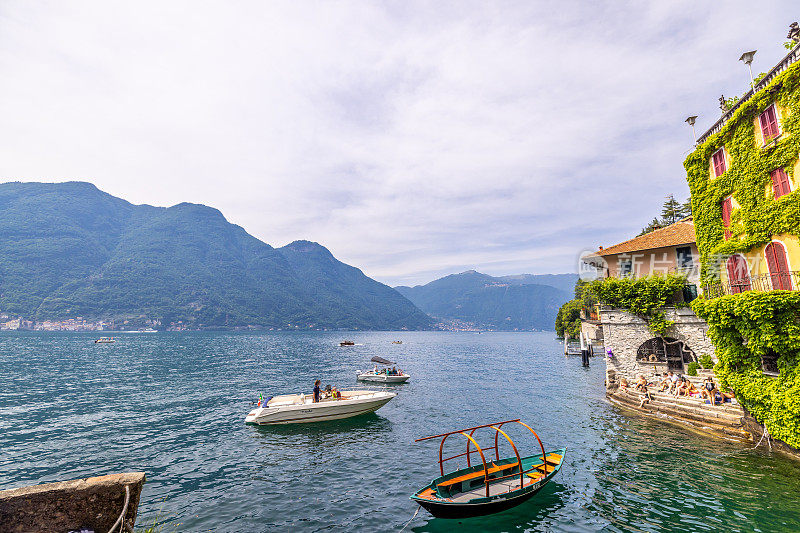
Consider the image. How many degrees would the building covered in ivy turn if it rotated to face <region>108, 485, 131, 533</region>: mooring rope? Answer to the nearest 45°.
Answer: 0° — it already faces it

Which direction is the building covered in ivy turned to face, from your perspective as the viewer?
facing the viewer and to the left of the viewer

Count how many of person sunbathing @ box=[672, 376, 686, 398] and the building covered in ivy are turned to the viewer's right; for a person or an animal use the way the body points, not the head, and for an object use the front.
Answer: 0

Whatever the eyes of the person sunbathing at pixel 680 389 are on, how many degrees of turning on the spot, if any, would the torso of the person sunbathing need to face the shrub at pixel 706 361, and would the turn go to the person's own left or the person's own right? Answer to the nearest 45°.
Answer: approximately 180°
